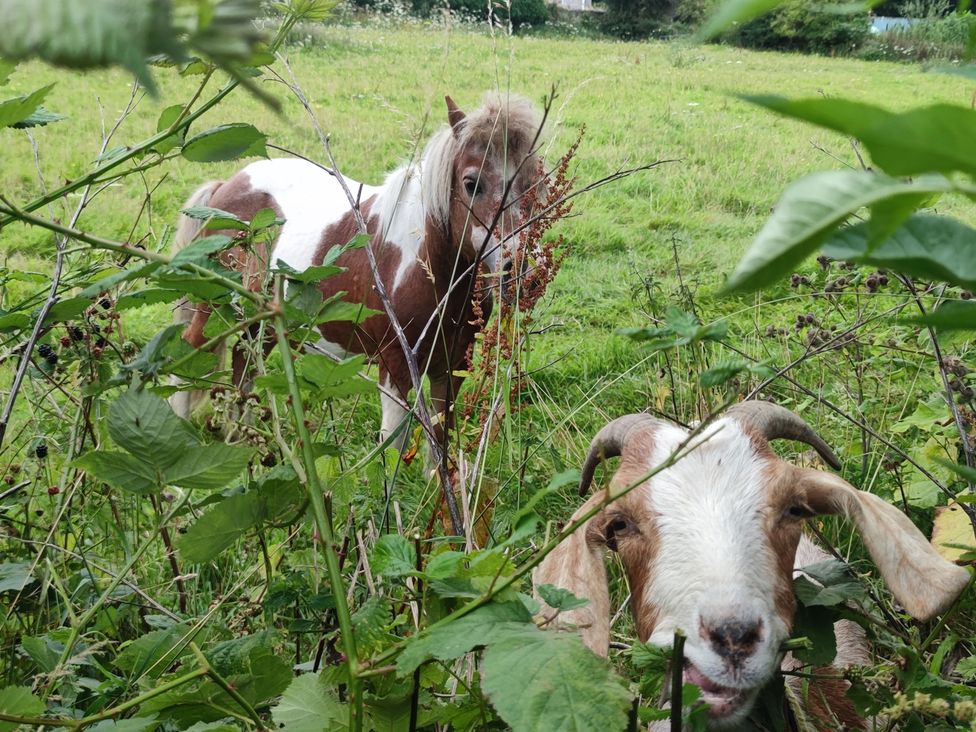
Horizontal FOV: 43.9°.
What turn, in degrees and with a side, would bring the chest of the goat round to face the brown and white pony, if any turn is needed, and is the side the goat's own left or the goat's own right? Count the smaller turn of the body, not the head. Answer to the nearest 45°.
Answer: approximately 135° to the goat's own right

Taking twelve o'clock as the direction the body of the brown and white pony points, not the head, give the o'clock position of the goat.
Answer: The goat is roughly at 1 o'clock from the brown and white pony.

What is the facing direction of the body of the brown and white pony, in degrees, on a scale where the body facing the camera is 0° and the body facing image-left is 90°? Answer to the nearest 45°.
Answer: approximately 315°

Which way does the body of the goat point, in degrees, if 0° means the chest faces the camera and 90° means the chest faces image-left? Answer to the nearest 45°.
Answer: approximately 0°
